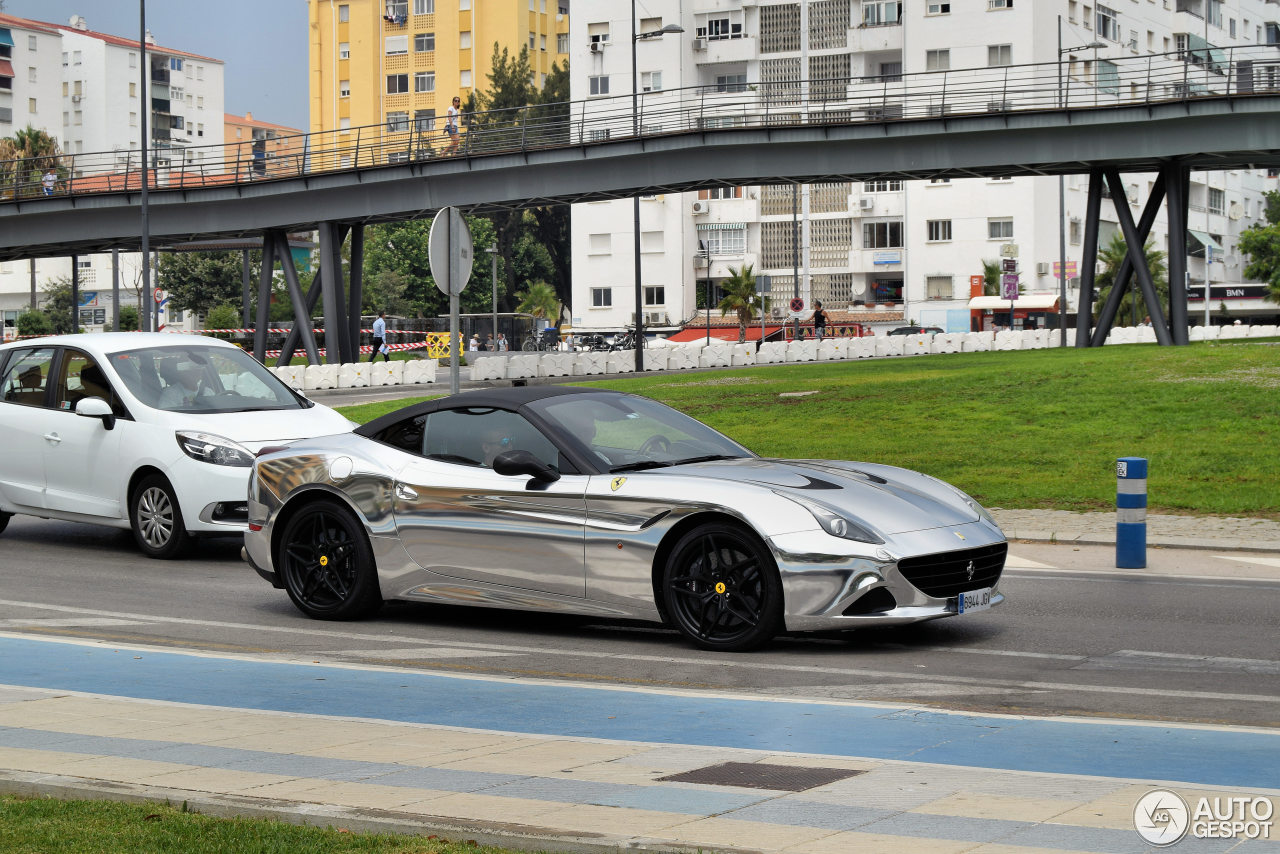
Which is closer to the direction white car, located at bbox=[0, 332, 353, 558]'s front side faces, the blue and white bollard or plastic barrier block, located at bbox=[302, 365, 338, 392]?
the blue and white bollard

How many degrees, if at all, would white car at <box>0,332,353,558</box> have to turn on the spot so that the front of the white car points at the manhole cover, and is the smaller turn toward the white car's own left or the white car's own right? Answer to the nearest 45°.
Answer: approximately 45° to the white car's own right

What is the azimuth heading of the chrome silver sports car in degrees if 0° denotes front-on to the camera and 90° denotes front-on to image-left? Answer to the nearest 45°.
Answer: approximately 315°

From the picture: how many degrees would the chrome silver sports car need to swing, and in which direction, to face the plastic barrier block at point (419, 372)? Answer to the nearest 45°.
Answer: approximately 135° to its left

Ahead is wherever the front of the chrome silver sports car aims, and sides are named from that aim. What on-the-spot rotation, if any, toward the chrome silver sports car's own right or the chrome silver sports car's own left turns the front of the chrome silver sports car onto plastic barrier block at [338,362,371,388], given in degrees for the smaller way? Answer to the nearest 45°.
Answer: approximately 135° to the chrome silver sports car's own left

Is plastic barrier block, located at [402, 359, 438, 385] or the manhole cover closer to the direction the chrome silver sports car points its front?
the manhole cover

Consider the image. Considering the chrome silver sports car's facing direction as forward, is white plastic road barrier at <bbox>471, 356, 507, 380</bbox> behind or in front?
behind

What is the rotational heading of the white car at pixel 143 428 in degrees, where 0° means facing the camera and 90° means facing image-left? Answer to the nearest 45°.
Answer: approximately 315°

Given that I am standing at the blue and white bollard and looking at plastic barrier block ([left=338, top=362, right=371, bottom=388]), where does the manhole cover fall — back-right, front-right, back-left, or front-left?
back-left
